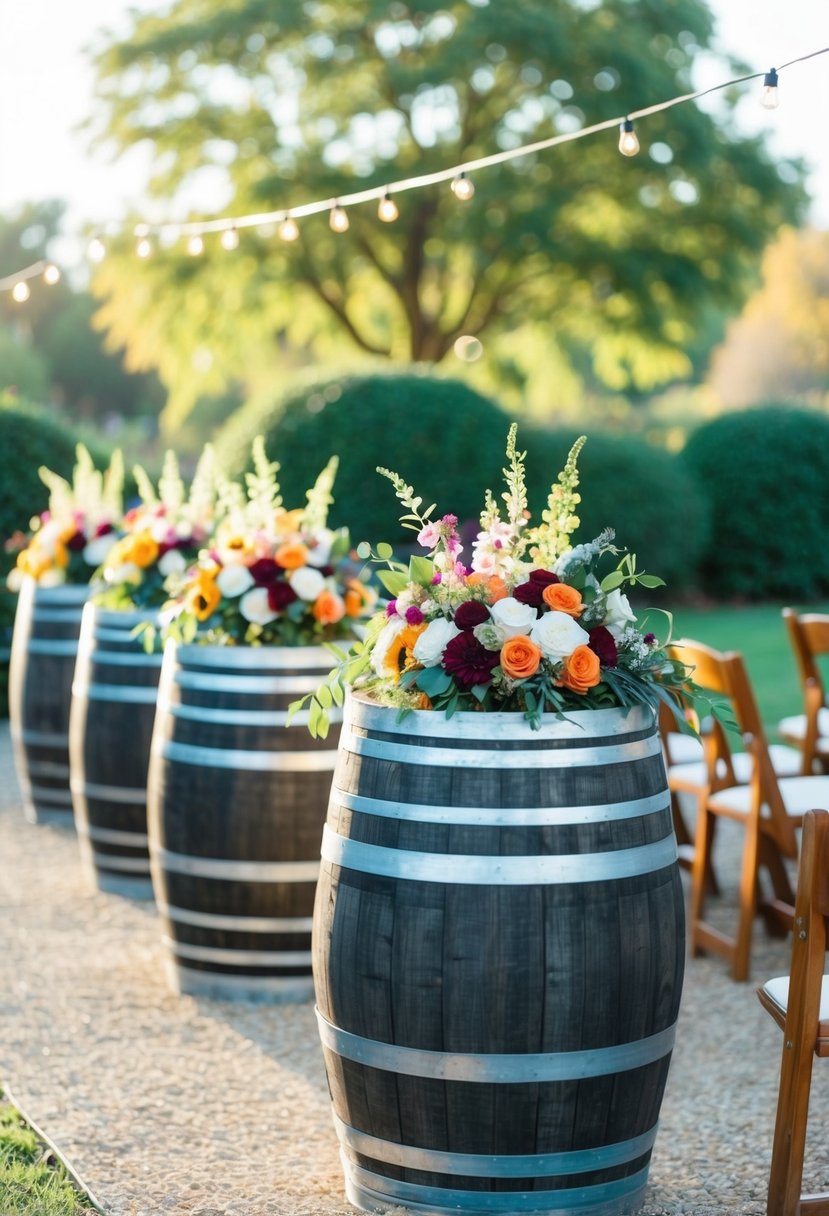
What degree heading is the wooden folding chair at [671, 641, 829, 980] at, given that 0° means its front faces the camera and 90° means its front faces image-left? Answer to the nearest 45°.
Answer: approximately 225°

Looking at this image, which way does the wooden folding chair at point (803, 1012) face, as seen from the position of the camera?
facing away from the viewer and to the left of the viewer

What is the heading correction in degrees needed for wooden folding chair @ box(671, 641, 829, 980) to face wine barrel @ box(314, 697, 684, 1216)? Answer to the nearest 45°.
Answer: approximately 135° to its right

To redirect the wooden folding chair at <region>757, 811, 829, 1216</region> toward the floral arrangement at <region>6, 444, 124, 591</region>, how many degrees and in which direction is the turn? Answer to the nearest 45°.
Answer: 0° — it already faces it

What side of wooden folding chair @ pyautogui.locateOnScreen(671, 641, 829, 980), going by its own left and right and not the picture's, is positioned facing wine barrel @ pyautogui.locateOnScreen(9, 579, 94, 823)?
left

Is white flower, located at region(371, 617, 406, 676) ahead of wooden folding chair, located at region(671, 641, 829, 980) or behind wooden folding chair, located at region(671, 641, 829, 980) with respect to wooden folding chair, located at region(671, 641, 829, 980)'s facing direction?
behind

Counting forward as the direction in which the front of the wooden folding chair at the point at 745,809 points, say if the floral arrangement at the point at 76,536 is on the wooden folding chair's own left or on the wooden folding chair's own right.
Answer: on the wooden folding chair's own left
